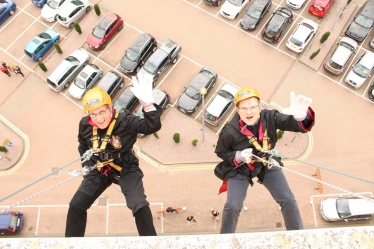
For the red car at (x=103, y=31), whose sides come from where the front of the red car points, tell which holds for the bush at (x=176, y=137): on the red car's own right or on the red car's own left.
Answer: on the red car's own left

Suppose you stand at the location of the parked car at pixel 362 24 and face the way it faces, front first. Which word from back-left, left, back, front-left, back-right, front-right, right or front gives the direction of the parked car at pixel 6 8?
front-right

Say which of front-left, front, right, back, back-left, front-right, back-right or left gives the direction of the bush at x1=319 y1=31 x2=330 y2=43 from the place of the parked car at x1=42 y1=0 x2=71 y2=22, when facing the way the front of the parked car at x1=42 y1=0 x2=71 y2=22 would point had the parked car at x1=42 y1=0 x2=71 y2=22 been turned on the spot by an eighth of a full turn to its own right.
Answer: back-left

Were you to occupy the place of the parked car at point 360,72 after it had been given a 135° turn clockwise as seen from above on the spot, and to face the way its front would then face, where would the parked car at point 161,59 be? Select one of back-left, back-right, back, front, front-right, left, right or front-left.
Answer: left

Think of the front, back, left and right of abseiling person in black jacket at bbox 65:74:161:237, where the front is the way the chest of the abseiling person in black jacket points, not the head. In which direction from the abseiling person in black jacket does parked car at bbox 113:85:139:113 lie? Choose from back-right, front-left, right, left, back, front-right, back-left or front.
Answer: back

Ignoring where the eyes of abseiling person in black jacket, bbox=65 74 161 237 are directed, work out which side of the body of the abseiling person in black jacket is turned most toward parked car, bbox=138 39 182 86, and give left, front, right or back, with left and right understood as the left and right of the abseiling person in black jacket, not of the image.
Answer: back
